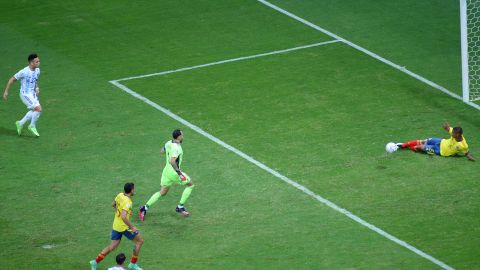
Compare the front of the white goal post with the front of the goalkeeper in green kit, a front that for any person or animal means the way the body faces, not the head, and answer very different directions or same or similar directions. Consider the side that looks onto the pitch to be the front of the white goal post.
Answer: very different directions

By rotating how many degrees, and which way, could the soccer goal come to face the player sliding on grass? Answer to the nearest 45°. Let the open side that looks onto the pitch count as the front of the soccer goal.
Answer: approximately 45° to its left

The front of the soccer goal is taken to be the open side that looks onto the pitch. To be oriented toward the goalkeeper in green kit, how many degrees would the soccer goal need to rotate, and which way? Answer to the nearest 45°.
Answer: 0° — it already faces them

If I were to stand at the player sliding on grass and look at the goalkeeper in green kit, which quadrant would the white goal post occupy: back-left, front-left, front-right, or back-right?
back-right

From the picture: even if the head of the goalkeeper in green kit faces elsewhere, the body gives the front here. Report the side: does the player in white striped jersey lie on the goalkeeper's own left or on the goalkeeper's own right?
on the goalkeeper's own left

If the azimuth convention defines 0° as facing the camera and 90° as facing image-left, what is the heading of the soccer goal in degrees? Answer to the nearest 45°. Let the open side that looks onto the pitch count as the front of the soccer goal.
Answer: approximately 45°

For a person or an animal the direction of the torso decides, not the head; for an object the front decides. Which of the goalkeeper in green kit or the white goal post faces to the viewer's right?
the goalkeeper in green kit

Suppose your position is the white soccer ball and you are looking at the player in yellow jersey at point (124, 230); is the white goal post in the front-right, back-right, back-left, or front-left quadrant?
back-right

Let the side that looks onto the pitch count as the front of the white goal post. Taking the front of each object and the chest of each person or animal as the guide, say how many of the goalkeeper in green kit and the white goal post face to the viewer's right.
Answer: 1

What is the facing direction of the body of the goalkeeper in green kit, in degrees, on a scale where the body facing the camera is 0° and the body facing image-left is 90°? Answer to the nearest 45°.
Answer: approximately 270°
